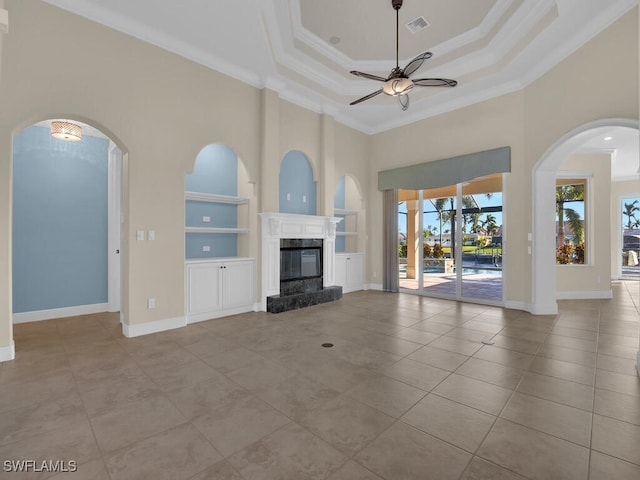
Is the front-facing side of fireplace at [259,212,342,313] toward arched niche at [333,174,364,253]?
no

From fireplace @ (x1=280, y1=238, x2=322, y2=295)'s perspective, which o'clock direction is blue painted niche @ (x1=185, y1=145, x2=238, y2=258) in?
The blue painted niche is roughly at 4 o'clock from the fireplace.

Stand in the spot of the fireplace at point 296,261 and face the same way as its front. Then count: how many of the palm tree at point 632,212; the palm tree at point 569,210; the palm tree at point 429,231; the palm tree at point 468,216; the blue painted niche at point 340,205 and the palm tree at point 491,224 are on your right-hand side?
0

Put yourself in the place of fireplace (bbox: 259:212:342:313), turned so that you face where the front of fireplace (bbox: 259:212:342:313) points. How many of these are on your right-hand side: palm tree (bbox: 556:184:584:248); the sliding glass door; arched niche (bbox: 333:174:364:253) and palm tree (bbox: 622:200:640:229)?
0

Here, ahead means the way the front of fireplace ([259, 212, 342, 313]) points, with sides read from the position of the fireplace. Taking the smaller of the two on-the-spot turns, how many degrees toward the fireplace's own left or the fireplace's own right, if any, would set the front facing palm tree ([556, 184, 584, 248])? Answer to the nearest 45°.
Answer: approximately 45° to the fireplace's own left

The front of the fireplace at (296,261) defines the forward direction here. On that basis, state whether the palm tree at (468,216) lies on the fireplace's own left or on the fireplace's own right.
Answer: on the fireplace's own left

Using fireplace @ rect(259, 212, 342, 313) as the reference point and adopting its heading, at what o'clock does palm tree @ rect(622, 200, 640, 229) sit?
The palm tree is roughly at 10 o'clock from the fireplace.

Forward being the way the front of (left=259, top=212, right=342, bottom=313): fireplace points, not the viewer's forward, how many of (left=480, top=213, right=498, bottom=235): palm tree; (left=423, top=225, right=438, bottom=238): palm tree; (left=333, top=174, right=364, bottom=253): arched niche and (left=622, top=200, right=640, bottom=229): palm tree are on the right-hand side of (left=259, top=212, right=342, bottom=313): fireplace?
0

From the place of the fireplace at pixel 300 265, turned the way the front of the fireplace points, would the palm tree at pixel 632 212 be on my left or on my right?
on my left

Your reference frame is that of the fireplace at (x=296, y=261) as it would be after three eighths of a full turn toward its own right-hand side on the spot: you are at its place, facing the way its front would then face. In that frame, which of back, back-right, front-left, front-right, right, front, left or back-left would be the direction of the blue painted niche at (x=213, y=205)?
front

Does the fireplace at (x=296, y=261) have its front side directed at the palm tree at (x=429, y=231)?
no

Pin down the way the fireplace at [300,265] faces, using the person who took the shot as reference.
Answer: facing the viewer and to the right of the viewer

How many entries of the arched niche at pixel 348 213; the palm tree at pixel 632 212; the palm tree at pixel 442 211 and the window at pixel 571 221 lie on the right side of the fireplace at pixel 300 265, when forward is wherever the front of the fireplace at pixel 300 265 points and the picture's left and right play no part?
0
